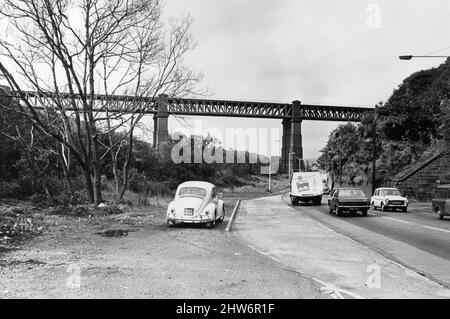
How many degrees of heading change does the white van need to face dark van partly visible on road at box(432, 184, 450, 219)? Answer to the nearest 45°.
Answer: approximately 135° to its right

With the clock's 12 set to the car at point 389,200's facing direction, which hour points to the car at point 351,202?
the car at point 351,202 is roughly at 2 o'clock from the car at point 389,200.

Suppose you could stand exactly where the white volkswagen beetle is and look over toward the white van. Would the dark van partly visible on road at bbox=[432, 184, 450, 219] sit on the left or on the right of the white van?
right

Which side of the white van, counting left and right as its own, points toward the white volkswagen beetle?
back

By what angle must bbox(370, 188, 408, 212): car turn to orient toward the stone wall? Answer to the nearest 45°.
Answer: approximately 135° to its left

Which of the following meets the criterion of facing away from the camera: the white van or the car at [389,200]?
the white van

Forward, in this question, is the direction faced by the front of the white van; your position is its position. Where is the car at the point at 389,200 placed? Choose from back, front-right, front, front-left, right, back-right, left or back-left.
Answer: back-right

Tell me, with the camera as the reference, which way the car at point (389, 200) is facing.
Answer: facing the viewer and to the right of the viewer

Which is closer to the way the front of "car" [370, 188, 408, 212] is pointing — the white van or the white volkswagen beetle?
the white volkswagen beetle

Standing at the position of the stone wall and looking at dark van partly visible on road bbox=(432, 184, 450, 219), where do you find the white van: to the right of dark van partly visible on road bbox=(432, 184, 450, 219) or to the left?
right

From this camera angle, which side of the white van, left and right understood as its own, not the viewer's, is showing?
back
